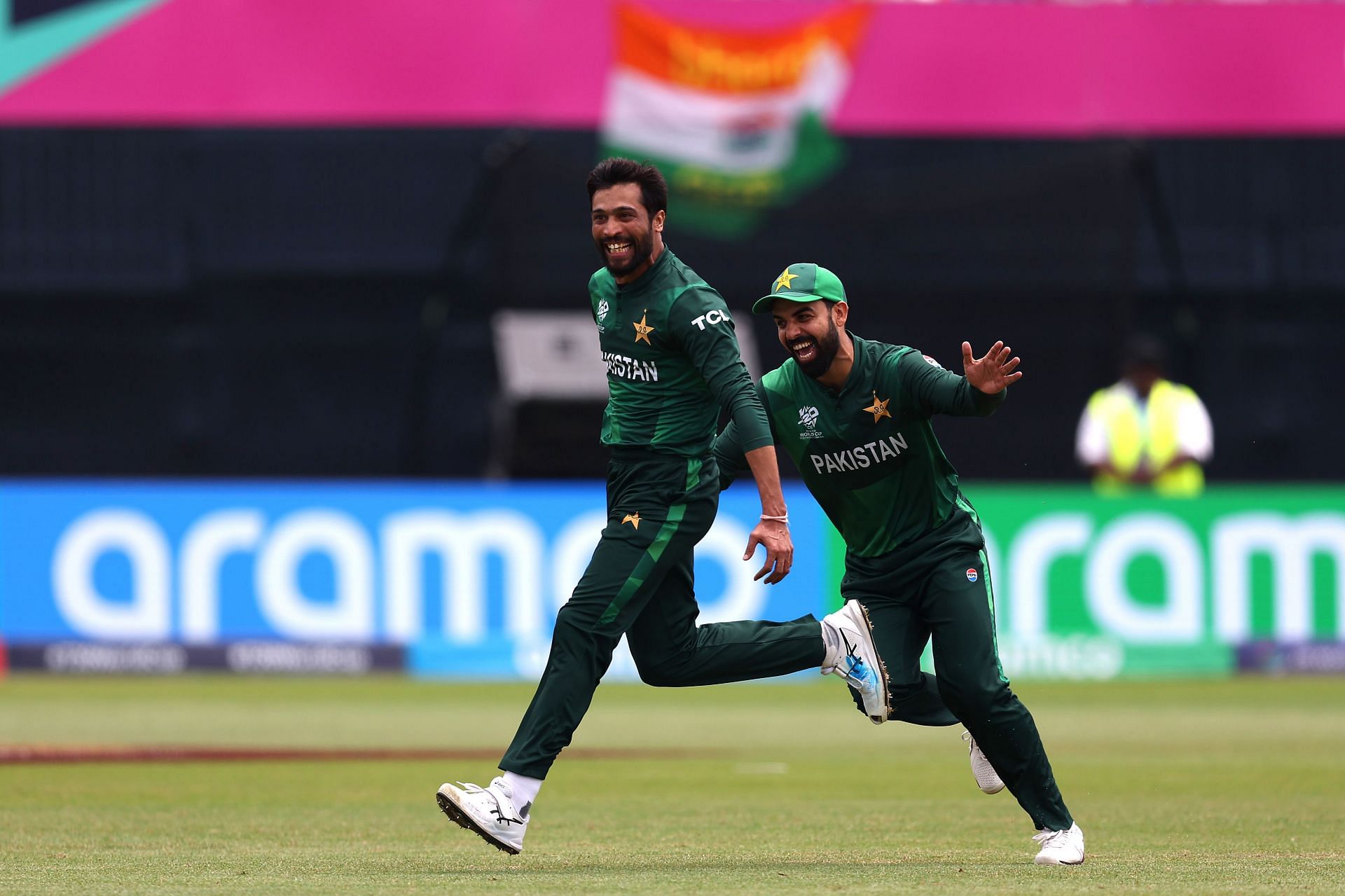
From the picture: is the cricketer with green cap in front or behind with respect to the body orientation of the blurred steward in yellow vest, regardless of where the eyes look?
in front

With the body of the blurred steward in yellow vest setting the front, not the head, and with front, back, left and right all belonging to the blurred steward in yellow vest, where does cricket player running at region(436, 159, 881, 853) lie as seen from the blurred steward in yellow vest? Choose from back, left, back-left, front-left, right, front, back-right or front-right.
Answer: front

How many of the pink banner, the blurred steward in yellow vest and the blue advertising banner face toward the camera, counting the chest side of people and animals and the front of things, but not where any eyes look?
3

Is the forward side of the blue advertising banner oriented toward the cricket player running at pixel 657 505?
yes

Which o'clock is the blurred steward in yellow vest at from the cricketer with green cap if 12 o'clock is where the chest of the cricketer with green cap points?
The blurred steward in yellow vest is roughly at 5 o'clock from the cricketer with green cap.

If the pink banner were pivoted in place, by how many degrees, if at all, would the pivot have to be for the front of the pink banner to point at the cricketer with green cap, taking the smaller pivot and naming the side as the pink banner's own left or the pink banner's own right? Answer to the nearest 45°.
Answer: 0° — it already faces them

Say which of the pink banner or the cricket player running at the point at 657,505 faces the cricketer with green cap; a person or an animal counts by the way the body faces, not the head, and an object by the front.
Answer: the pink banner

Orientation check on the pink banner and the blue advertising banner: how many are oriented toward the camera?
2

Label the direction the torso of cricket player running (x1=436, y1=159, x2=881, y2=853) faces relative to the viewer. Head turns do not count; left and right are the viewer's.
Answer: facing the viewer and to the left of the viewer

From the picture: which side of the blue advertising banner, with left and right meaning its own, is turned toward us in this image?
front

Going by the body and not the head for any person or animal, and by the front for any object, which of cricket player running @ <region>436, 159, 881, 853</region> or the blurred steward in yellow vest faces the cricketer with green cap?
the blurred steward in yellow vest

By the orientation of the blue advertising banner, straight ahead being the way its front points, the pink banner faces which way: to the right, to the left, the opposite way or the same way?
the same way

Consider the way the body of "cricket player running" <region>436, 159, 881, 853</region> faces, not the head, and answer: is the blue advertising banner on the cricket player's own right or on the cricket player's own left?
on the cricket player's own right

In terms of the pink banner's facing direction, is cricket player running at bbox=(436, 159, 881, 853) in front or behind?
in front

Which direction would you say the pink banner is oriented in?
toward the camera
